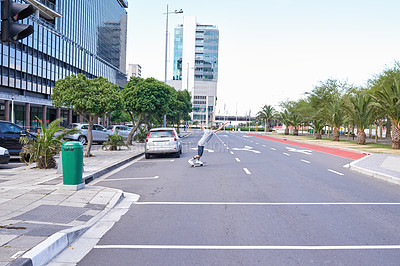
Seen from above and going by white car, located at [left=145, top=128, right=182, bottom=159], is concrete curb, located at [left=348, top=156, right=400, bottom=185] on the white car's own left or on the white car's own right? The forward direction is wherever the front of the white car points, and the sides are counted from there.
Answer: on the white car's own right

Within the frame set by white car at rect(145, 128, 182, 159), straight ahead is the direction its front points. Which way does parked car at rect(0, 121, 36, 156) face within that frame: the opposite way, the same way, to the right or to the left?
to the right

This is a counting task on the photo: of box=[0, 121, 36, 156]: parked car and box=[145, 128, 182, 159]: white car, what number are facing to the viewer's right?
1

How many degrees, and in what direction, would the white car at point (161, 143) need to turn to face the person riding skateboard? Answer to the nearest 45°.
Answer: approximately 135° to its right

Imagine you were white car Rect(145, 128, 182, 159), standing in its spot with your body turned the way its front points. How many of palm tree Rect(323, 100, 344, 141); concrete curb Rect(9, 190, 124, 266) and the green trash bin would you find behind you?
2

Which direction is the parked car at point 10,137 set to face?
to the viewer's right

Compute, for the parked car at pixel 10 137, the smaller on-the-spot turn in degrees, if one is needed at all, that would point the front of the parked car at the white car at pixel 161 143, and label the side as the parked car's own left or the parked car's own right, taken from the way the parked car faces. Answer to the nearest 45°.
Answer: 0° — it already faces it

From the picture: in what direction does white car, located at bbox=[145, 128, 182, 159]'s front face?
away from the camera

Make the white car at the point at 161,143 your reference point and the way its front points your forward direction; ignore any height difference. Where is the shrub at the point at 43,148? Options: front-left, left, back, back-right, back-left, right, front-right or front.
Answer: back-left

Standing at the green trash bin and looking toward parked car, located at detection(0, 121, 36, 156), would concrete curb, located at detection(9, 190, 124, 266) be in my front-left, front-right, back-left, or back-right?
back-left

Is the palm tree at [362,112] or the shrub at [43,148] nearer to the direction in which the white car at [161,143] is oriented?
the palm tree

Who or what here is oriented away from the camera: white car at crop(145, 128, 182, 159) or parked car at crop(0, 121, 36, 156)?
the white car
